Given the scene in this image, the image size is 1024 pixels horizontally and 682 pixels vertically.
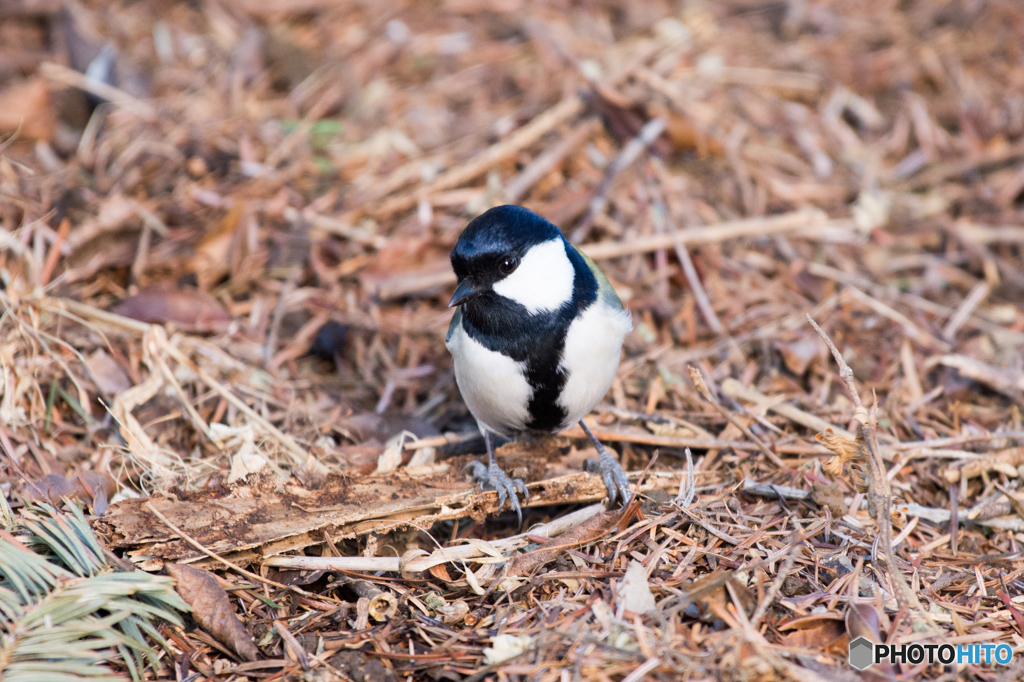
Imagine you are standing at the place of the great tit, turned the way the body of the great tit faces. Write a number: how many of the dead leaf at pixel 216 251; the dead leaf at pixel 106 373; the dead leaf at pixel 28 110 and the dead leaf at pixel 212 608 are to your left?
0

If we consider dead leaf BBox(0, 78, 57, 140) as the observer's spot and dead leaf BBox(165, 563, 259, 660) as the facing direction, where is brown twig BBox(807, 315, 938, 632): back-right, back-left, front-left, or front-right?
front-left

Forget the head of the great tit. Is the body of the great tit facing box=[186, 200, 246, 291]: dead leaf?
no

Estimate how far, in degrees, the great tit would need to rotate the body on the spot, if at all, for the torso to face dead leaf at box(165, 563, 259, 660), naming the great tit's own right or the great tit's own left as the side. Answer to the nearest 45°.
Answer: approximately 45° to the great tit's own right

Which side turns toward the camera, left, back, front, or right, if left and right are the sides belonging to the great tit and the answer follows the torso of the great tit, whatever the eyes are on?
front

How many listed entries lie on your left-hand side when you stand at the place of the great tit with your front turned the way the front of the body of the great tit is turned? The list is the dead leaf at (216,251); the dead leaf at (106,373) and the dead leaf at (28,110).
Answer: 0

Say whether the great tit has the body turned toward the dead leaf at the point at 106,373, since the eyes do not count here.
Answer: no

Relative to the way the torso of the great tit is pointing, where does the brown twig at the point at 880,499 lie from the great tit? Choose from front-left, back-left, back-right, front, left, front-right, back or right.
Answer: front-left

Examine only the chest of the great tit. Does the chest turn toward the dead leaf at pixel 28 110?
no

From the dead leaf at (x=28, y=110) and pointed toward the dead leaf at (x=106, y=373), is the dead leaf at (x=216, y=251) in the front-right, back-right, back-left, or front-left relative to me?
front-left
